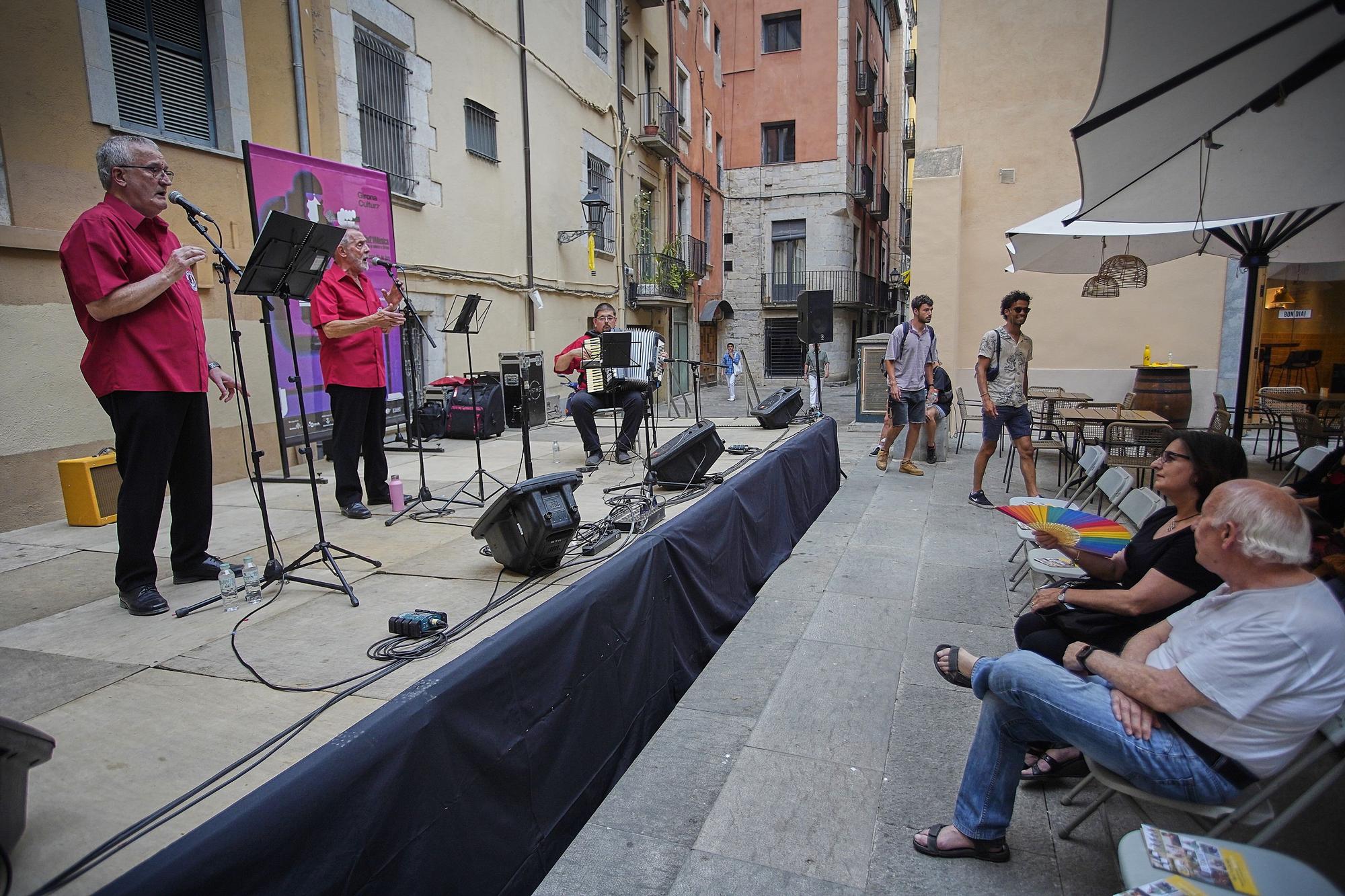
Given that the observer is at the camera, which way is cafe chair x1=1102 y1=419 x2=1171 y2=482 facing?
facing away from the viewer

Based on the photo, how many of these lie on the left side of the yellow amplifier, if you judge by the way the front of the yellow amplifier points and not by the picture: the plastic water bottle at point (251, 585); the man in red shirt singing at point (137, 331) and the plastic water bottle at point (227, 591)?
0

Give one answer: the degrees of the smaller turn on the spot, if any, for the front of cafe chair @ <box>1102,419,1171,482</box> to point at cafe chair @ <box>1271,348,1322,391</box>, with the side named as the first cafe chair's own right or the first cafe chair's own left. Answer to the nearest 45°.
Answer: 0° — it already faces it

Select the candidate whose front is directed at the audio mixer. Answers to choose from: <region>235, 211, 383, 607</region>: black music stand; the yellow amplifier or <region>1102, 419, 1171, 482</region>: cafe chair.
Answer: the yellow amplifier

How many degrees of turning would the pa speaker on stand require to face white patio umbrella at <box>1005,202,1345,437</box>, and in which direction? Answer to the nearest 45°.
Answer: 0° — it already faces it

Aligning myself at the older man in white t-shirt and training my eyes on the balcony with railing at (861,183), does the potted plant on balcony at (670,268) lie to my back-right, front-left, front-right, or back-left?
front-left

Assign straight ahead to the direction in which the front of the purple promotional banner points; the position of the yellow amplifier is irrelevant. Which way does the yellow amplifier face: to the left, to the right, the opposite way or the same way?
the same way

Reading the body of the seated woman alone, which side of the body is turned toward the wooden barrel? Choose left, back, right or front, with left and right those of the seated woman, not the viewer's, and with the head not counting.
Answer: right

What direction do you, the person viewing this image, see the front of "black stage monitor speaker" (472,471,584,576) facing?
facing away from the viewer and to the left of the viewer

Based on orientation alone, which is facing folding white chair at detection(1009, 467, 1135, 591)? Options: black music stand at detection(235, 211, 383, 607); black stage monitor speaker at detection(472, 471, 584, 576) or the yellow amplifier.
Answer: the yellow amplifier

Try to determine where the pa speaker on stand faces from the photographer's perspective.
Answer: facing the viewer and to the right of the viewer

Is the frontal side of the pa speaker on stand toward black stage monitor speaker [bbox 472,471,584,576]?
no

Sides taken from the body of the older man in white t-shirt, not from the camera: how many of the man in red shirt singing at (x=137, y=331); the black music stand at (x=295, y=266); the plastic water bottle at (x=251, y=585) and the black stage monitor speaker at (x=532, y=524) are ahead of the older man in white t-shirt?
4

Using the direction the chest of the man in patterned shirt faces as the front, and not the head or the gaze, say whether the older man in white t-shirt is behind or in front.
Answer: in front

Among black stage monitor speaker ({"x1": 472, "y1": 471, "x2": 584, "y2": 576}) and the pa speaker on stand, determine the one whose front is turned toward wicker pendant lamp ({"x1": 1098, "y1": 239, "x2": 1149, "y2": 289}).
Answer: the pa speaker on stand

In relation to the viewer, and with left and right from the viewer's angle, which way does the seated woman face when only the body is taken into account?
facing to the left of the viewer

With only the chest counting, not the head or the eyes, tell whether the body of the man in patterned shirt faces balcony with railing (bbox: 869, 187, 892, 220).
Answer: no

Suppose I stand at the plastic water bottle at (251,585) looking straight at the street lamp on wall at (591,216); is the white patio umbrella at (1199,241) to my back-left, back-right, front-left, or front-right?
front-right
